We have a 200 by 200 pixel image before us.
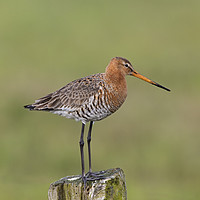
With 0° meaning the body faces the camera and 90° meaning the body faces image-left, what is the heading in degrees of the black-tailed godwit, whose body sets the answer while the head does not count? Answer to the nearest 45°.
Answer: approximately 270°
